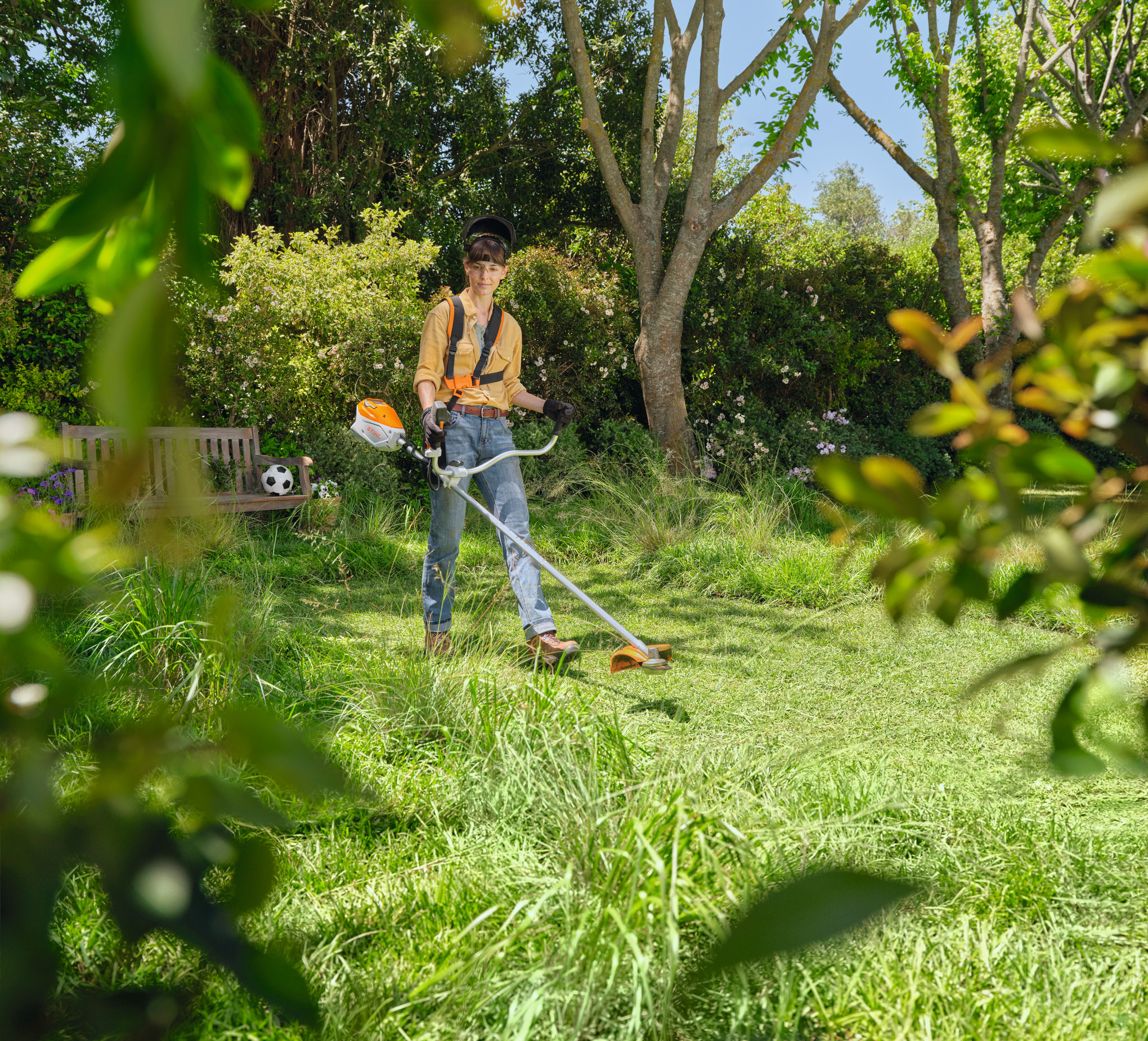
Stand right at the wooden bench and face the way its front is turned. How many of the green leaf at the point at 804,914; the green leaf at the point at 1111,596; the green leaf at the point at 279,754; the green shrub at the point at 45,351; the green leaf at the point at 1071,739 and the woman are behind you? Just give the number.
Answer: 1

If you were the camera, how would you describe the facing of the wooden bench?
facing the viewer and to the right of the viewer

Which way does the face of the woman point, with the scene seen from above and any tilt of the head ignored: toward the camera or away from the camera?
toward the camera

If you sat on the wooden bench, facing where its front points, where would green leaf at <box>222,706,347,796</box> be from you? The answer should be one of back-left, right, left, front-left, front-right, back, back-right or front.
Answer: front-right

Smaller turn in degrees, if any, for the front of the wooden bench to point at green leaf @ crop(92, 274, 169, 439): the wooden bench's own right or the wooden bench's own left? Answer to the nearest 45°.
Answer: approximately 45° to the wooden bench's own right

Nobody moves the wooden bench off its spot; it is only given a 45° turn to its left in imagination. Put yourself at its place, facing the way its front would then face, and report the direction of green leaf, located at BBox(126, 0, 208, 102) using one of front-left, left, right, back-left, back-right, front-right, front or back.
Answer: right

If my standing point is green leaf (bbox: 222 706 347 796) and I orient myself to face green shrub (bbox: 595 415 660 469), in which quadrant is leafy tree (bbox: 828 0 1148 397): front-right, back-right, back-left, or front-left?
front-right

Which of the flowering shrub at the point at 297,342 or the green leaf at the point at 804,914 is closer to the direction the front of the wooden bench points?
the green leaf

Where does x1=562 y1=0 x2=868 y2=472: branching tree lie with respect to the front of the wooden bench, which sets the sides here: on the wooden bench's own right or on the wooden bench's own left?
on the wooden bench's own left

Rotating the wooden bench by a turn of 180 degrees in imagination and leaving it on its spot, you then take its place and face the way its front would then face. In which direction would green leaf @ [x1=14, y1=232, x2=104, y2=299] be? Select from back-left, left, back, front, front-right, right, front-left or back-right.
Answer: back-left
